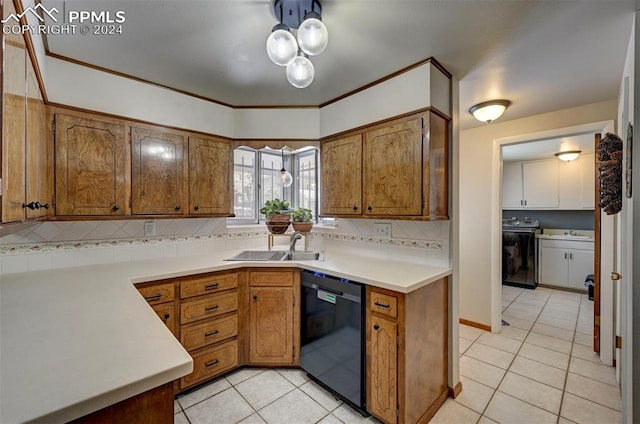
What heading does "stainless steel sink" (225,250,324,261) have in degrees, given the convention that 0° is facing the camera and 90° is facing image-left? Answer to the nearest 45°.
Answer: approximately 0°

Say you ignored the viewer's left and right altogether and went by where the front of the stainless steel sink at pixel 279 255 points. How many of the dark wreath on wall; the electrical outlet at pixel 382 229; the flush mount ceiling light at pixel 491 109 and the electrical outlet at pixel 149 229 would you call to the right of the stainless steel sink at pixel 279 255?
1

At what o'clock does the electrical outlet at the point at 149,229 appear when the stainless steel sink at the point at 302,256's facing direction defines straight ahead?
The electrical outlet is roughly at 3 o'clock from the stainless steel sink.

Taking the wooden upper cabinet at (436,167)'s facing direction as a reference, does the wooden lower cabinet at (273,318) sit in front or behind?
in front

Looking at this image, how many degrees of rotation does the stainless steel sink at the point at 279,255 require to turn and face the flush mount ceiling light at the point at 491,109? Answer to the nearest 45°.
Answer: approximately 90° to its left

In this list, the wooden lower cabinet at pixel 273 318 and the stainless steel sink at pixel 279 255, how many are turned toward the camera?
2

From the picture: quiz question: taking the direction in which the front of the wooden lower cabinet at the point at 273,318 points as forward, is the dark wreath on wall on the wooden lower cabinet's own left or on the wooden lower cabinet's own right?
on the wooden lower cabinet's own left

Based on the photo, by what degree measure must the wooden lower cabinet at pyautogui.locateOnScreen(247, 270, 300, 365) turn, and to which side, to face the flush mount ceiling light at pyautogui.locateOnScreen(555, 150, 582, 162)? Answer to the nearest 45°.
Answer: approximately 90° to its left

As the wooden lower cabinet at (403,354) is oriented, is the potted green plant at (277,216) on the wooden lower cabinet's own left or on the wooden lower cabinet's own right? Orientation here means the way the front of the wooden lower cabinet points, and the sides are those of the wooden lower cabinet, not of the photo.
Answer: on the wooden lower cabinet's own right

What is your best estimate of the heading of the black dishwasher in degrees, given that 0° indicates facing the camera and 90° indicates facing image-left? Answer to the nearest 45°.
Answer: approximately 45°

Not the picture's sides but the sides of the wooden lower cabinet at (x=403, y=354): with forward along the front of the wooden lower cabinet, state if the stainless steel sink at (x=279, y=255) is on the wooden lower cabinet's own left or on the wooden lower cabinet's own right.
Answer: on the wooden lower cabinet's own right

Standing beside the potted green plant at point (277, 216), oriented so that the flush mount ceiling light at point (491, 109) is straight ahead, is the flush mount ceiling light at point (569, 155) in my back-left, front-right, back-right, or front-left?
front-left
